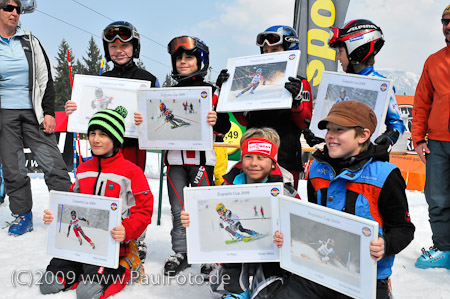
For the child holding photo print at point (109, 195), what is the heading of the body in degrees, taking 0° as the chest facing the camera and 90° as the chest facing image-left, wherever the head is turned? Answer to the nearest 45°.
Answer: approximately 45°

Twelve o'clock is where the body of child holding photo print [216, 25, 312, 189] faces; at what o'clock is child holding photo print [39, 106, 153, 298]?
child holding photo print [39, 106, 153, 298] is roughly at 1 o'clock from child holding photo print [216, 25, 312, 189].

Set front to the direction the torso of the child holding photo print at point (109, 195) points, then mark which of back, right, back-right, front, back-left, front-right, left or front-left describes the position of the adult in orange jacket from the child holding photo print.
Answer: back-left

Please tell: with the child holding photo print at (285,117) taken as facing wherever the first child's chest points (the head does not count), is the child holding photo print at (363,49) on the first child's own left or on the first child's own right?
on the first child's own left

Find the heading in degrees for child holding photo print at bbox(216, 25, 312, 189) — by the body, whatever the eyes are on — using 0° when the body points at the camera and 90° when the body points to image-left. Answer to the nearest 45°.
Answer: approximately 45°

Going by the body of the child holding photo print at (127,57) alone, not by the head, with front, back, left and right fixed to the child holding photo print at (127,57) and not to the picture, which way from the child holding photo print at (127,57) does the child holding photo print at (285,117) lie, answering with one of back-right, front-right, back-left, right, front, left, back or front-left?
front-left

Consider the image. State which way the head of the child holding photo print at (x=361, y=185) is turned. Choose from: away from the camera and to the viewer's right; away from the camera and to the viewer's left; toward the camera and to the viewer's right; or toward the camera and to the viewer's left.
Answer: toward the camera and to the viewer's left

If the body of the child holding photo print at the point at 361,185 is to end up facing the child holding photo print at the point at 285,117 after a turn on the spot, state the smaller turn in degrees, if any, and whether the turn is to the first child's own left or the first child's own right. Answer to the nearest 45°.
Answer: approximately 90° to the first child's own right

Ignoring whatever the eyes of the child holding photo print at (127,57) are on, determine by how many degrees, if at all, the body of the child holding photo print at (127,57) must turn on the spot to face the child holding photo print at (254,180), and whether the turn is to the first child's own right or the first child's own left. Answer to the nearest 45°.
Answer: approximately 45° to the first child's own left

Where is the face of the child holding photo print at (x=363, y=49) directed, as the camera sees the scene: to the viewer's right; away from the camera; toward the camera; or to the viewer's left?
to the viewer's left

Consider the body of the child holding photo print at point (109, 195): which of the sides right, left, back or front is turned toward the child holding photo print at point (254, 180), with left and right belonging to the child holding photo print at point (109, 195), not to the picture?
left
